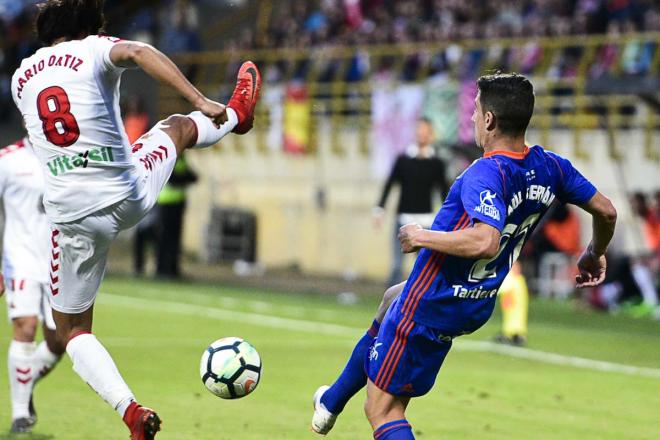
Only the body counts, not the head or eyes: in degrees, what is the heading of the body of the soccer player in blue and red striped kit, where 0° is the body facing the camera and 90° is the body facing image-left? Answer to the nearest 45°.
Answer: approximately 135°

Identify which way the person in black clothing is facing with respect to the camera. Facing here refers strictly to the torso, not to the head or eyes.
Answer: toward the camera

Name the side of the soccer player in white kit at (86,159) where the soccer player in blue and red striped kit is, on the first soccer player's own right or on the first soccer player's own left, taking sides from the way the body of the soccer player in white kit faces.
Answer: on the first soccer player's own right

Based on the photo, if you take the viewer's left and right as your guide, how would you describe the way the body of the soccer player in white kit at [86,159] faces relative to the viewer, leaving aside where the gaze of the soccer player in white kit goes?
facing away from the viewer and to the right of the viewer

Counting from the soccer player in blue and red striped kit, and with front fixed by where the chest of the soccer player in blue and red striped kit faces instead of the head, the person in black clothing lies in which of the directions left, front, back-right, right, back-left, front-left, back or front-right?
front-right

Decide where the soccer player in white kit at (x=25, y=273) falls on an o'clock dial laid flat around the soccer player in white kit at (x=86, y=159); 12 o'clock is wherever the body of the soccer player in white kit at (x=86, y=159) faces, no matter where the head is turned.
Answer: the soccer player in white kit at (x=25, y=273) is roughly at 10 o'clock from the soccer player in white kit at (x=86, y=159).

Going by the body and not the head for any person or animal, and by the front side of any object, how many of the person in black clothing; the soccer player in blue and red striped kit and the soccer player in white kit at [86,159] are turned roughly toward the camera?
1

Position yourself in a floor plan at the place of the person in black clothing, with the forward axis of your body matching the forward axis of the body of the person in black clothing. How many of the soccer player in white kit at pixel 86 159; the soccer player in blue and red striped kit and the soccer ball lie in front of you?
3

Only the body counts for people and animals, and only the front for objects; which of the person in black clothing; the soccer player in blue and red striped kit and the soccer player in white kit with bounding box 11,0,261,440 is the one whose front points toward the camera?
the person in black clothing

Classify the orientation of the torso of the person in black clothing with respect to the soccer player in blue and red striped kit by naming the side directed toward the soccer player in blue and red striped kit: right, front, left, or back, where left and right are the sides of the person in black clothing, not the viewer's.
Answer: front

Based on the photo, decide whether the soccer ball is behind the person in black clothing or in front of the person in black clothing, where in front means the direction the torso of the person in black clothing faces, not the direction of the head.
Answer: in front

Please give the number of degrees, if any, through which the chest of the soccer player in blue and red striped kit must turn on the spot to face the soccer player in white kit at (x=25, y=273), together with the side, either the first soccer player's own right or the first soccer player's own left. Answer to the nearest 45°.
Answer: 0° — they already face them

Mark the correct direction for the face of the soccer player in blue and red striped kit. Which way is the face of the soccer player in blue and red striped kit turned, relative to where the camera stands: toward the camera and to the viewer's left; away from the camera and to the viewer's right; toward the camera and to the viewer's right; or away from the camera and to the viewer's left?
away from the camera and to the viewer's left
